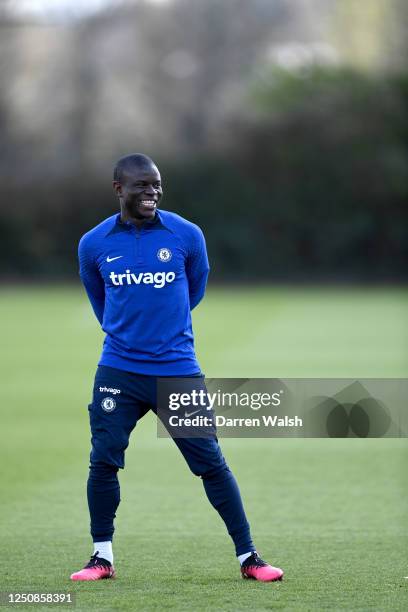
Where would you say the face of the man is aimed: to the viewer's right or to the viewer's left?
to the viewer's right

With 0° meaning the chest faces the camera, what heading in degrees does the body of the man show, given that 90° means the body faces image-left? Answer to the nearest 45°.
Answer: approximately 0°
